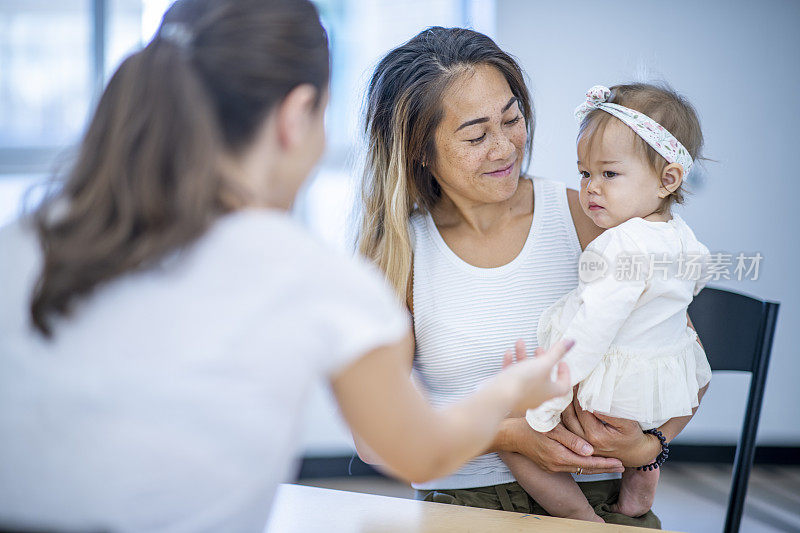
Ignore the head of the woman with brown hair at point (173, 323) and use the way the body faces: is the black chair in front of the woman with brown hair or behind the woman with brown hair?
in front

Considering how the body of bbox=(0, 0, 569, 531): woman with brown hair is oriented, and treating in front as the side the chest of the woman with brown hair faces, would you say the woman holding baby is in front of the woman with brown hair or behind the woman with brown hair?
in front

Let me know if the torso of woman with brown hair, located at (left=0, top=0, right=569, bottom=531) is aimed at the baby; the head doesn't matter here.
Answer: yes

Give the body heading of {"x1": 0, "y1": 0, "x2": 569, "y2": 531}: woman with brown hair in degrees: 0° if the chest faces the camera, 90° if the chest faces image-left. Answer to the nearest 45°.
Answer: approximately 225°

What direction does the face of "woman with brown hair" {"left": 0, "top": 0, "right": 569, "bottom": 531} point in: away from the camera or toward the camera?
away from the camera

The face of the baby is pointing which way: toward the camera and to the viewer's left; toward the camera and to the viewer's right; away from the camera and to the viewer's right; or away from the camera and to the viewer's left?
toward the camera and to the viewer's left
